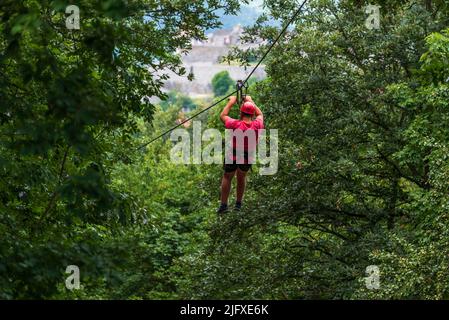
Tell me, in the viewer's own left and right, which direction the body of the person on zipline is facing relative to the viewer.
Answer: facing away from the viewer

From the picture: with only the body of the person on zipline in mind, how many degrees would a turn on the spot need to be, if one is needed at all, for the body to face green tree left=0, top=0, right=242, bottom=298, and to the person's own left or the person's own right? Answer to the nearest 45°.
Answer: approximately 135° to the person's own left
